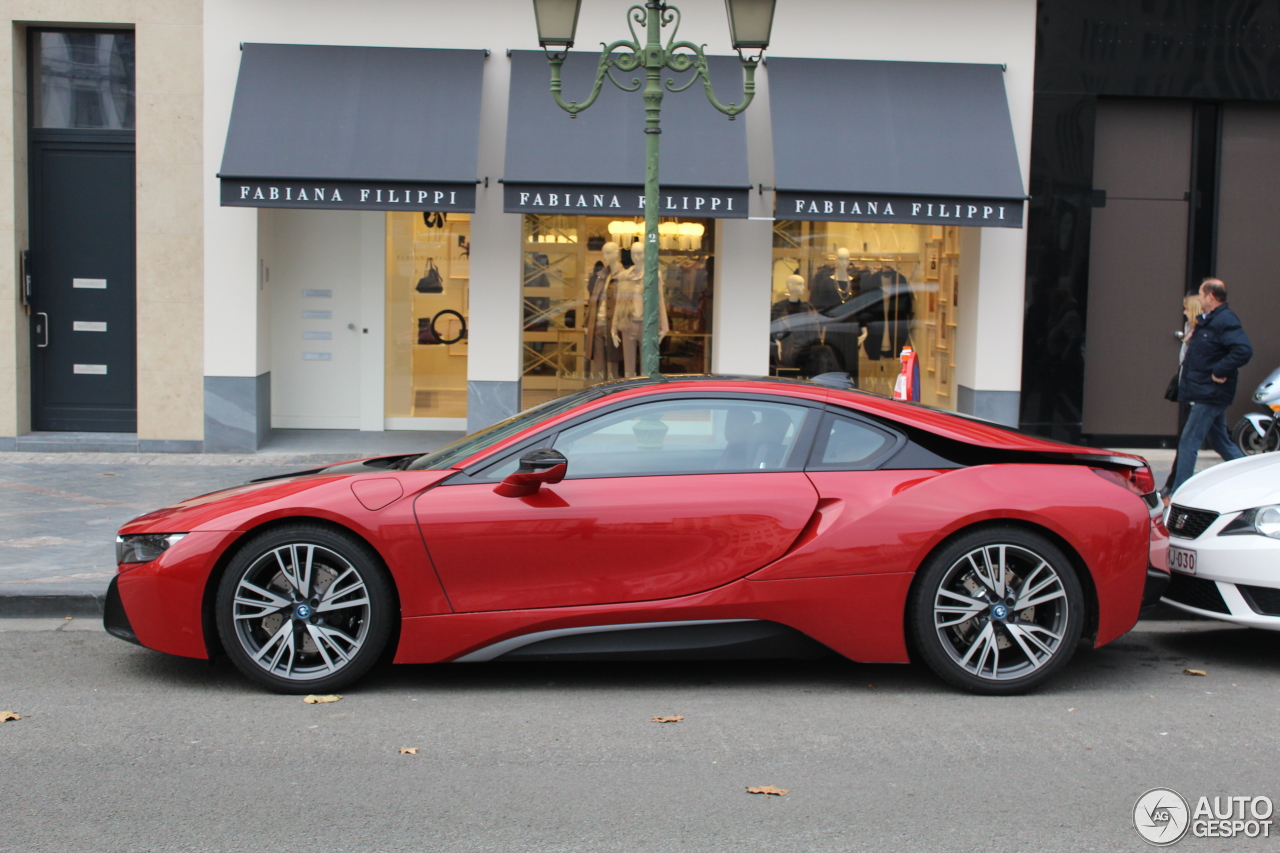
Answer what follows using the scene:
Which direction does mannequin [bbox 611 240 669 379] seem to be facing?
toward the camera

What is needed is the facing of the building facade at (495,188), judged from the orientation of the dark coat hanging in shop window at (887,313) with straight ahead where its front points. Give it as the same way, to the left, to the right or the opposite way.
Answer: the same way

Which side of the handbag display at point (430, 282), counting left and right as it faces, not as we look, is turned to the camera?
front

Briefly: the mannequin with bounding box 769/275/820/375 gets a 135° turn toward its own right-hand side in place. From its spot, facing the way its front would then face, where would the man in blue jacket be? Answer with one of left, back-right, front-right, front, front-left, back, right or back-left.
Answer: back

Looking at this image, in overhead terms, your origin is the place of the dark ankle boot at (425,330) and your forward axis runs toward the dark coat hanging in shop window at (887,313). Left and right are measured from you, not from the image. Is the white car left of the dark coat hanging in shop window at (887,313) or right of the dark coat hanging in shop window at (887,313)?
right

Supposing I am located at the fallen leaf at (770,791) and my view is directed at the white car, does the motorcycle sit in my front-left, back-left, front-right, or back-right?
front-left

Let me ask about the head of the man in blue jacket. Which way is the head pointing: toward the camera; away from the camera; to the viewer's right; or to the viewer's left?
to the viewer's left

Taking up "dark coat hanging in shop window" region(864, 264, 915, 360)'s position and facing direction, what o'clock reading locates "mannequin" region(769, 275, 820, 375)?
"mannequin" region(769, 275, 820, 375) is roughly at 2 o'clock from "dark coat hanging in shop window" region(864, 264, 915, 360).

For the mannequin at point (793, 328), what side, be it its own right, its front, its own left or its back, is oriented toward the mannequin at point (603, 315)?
right

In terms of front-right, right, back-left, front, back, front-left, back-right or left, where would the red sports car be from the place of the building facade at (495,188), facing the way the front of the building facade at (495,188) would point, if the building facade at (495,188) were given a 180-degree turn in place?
back

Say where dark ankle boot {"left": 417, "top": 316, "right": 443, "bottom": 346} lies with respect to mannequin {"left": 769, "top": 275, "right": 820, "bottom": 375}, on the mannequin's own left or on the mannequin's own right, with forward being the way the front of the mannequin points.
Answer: on the mannequin's own right

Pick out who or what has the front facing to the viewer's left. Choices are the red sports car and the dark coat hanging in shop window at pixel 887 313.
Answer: the red sports car

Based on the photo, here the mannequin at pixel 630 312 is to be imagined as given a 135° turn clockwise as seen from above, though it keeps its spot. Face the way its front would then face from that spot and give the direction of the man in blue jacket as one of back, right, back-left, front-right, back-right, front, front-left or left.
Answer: back

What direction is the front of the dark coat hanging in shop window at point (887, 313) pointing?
toward the camera

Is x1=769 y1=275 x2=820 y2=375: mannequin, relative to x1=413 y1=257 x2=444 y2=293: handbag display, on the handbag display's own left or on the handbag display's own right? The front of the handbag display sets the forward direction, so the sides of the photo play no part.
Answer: on the handbag display's own left

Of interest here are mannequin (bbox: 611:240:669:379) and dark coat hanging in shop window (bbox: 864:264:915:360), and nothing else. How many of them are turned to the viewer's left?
0

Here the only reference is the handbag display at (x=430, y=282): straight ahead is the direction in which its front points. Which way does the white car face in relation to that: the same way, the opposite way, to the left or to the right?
to the right

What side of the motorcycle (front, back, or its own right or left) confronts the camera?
left

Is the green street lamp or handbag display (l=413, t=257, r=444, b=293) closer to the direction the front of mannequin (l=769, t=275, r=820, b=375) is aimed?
the green street lamp

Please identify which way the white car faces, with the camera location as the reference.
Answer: facing the viewer and to the left of the viewer
